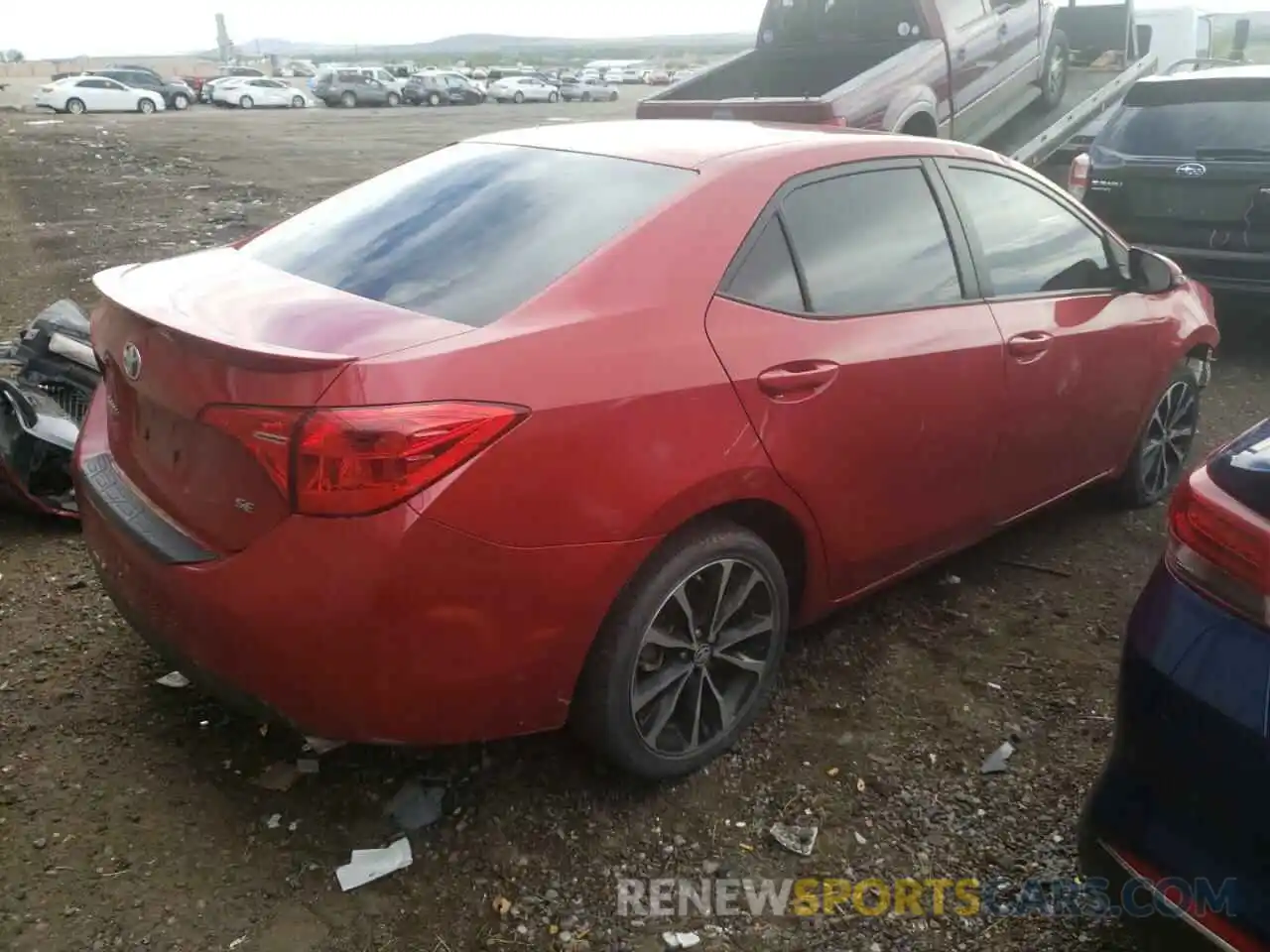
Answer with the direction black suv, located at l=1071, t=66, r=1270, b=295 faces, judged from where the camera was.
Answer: facing away from the viewer

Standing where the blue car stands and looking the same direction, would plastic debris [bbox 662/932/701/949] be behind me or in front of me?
behind

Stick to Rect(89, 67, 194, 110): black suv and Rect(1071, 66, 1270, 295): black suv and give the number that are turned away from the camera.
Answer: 1

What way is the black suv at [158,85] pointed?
to the viewer's right

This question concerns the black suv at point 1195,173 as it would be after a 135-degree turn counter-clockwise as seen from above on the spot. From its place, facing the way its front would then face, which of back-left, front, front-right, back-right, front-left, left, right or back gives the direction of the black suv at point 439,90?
right

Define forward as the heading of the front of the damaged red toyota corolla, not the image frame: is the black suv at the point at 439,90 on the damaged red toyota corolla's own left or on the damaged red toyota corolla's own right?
on the damaged red toyota corolla's own left

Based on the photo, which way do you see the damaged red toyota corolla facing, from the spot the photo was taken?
facing away from the viewer and to the right of the viewer

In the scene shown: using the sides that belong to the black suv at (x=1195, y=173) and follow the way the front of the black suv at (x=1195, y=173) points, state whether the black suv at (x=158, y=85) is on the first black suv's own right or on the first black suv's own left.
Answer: on the first black suv's own left

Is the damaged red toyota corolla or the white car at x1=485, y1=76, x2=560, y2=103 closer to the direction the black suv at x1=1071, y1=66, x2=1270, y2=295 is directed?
the white car

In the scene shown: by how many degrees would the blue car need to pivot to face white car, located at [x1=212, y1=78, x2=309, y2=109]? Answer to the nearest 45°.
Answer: approximately 90° to its left

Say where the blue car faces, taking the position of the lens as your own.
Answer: facing away from the viewer and to the right of the viewer

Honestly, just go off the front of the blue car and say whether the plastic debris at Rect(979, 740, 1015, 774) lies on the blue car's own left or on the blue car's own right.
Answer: on the blue car's own left

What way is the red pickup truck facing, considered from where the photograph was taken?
facing away from the viewer and to the right of the viewer

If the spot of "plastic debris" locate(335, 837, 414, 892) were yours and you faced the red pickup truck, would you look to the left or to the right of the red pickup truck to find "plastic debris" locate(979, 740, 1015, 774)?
right
